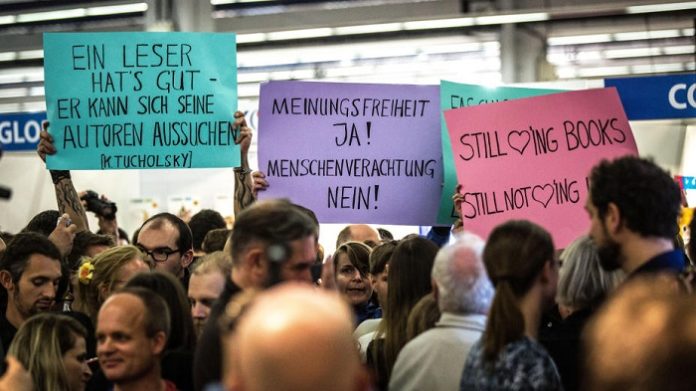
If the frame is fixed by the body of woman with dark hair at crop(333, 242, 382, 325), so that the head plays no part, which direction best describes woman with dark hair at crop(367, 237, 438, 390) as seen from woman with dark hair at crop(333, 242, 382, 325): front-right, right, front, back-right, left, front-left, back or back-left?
front

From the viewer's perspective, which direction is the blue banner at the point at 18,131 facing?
toward the camera

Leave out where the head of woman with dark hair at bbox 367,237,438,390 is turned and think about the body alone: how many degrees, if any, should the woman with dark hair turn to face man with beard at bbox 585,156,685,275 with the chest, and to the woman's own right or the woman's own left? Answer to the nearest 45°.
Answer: approximately 90° to the woman's own right

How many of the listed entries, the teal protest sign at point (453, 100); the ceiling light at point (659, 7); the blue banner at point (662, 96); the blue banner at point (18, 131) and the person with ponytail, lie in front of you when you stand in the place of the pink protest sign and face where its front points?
1

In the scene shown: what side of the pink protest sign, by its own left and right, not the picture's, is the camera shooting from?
front

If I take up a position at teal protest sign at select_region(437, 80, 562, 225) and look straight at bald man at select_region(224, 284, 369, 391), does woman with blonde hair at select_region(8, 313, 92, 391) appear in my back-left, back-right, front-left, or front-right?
front-right

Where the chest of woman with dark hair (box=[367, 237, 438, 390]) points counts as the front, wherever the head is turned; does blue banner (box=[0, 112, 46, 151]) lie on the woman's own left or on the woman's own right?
on the woman's own left

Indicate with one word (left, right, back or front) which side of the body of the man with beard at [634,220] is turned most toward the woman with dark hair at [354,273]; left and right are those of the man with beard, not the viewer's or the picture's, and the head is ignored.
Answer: front

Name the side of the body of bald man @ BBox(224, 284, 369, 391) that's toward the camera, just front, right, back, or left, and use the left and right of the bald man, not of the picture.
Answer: back

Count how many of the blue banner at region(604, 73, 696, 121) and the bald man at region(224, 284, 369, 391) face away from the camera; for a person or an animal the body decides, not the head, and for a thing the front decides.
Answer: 1

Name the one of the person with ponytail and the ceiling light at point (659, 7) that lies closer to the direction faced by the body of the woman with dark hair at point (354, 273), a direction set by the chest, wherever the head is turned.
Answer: the person with ponytail

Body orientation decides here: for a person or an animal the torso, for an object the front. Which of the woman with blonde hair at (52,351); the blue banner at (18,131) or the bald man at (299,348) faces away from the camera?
the bald man

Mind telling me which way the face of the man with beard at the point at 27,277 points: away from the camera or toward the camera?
toward the camera

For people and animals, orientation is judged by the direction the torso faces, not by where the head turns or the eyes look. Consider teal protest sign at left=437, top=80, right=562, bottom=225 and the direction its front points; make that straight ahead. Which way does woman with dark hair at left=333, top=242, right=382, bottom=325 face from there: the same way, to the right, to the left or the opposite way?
the same way
